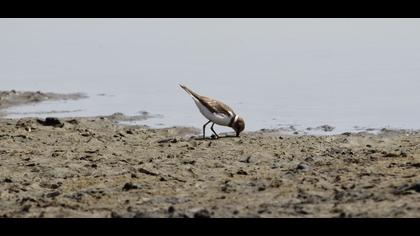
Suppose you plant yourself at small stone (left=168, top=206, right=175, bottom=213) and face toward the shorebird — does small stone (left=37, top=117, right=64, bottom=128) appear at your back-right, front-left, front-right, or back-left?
front-left

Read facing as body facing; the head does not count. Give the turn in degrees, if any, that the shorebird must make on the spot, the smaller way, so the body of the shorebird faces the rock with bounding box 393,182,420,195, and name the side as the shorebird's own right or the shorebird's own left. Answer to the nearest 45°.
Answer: approximately 90° to the shorebird's own right

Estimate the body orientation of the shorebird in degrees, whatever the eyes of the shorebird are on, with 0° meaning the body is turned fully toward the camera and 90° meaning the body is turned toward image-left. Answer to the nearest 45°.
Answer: approximately 270°

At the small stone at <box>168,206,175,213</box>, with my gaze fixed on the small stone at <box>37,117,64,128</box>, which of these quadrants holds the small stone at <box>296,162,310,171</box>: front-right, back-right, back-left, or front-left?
front-right

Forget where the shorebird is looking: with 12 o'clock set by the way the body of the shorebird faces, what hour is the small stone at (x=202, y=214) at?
The small stone is roughly at 3 o'clock from the shorebird.

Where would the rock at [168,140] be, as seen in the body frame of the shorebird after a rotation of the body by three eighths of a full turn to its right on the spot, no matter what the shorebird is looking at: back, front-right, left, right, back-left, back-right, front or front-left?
front

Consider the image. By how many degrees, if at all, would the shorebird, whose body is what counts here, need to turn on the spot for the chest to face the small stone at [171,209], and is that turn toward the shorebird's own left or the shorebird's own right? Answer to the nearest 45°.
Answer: approximately 90° to the shorebird's own right

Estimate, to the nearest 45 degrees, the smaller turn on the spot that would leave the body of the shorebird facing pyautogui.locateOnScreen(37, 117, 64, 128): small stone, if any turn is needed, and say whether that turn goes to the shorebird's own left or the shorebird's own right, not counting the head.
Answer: approximately 180°

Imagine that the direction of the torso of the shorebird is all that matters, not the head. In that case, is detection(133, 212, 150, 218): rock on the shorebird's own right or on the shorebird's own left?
on the shorebird's own right

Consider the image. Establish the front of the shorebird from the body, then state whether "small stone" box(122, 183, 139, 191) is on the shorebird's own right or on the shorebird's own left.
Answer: on the shorebird's own right

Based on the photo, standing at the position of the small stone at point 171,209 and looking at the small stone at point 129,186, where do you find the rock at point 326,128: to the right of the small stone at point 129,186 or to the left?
right
